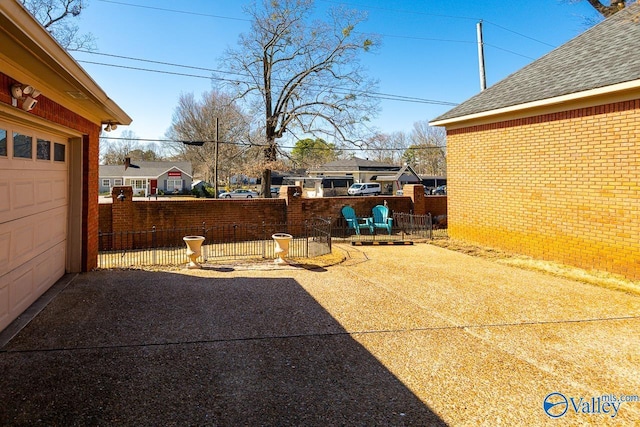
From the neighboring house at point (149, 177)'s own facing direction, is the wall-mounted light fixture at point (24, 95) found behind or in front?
in front

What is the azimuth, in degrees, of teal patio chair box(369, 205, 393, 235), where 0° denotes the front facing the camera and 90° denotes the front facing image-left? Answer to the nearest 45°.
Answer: approximately 0°

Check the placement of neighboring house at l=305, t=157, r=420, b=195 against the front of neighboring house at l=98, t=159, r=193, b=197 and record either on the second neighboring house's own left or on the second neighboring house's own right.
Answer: on the second neighboring house's own left

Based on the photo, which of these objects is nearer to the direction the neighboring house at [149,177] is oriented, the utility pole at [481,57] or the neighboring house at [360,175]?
the utility pole

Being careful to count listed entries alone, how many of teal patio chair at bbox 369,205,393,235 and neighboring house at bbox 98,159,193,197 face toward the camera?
2

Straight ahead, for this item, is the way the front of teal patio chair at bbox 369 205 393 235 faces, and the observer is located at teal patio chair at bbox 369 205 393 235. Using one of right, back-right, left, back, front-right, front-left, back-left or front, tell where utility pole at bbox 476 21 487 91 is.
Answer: back-left

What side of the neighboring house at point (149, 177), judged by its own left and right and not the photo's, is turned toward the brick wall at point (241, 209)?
front

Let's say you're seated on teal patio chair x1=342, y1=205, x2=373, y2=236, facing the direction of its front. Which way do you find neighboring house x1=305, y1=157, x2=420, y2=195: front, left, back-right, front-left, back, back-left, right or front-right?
back-left

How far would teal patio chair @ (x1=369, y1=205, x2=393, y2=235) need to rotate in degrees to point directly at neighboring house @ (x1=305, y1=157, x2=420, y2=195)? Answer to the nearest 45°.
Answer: approximately 180°

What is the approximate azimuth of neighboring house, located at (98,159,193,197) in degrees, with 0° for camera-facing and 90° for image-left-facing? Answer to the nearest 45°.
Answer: approximately 0°

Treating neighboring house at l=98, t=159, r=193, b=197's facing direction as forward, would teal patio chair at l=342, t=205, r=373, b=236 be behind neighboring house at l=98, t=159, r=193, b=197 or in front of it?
in front

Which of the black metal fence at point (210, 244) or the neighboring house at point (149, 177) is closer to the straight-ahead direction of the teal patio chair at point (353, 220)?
the black metal fence
